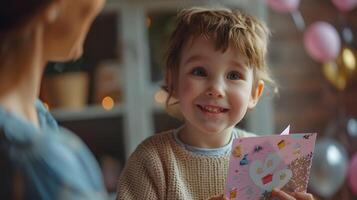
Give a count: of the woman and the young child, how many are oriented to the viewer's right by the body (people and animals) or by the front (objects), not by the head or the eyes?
1

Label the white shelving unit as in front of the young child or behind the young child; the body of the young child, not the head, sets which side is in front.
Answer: behind

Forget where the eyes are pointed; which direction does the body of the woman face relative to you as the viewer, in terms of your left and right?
facing to the right of the viewer

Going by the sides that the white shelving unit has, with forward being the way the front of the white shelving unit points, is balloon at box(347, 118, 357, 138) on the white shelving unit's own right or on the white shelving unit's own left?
on the white shelving unit's own left

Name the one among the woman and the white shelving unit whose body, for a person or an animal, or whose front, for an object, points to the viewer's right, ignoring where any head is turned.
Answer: the woman

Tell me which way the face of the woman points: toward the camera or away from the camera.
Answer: away from the camera

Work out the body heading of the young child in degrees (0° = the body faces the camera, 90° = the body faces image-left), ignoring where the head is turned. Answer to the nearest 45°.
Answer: approximately 0°

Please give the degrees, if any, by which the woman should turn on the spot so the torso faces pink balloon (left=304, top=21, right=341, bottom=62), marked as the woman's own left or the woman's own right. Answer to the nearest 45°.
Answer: approximately 45° to the woman's own left

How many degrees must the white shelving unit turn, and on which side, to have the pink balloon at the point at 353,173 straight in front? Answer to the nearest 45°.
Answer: approximately 45° to its left

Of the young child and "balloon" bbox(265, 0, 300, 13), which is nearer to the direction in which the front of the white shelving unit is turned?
the young child
